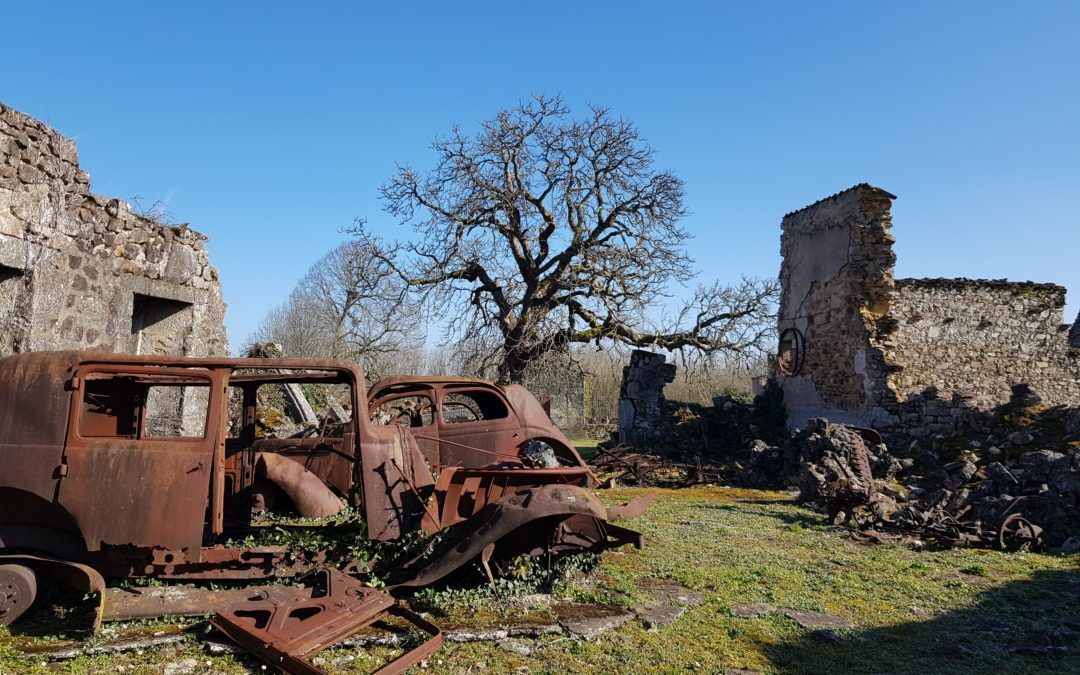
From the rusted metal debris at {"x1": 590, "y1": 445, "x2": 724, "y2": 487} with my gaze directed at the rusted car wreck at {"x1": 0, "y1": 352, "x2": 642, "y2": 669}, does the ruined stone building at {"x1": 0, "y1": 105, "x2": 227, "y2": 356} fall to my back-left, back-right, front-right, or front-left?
front-right

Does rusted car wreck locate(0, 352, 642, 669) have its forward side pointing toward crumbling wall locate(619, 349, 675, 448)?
no

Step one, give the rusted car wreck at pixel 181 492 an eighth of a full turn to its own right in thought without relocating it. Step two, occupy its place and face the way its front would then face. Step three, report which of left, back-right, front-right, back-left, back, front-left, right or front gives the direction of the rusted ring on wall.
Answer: left

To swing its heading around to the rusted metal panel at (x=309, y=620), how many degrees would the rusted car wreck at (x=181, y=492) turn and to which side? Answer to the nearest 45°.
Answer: approximately 45° to its right

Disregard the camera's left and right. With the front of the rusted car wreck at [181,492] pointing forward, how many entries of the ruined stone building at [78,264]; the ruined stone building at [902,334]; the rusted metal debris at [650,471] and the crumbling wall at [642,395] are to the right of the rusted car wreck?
0

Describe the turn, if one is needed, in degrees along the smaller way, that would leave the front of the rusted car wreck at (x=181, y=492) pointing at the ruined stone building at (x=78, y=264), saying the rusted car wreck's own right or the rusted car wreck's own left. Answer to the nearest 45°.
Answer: approximately 135° to the rusted car wreck's own left

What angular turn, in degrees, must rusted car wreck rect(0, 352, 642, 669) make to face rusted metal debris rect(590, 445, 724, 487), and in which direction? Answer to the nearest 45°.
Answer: approximately 45° to its left

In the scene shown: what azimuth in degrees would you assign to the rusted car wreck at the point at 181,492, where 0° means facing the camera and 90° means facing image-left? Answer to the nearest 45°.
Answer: approximately 270°

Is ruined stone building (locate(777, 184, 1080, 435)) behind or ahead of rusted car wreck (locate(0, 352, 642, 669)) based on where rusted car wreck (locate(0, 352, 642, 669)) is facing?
ahead
